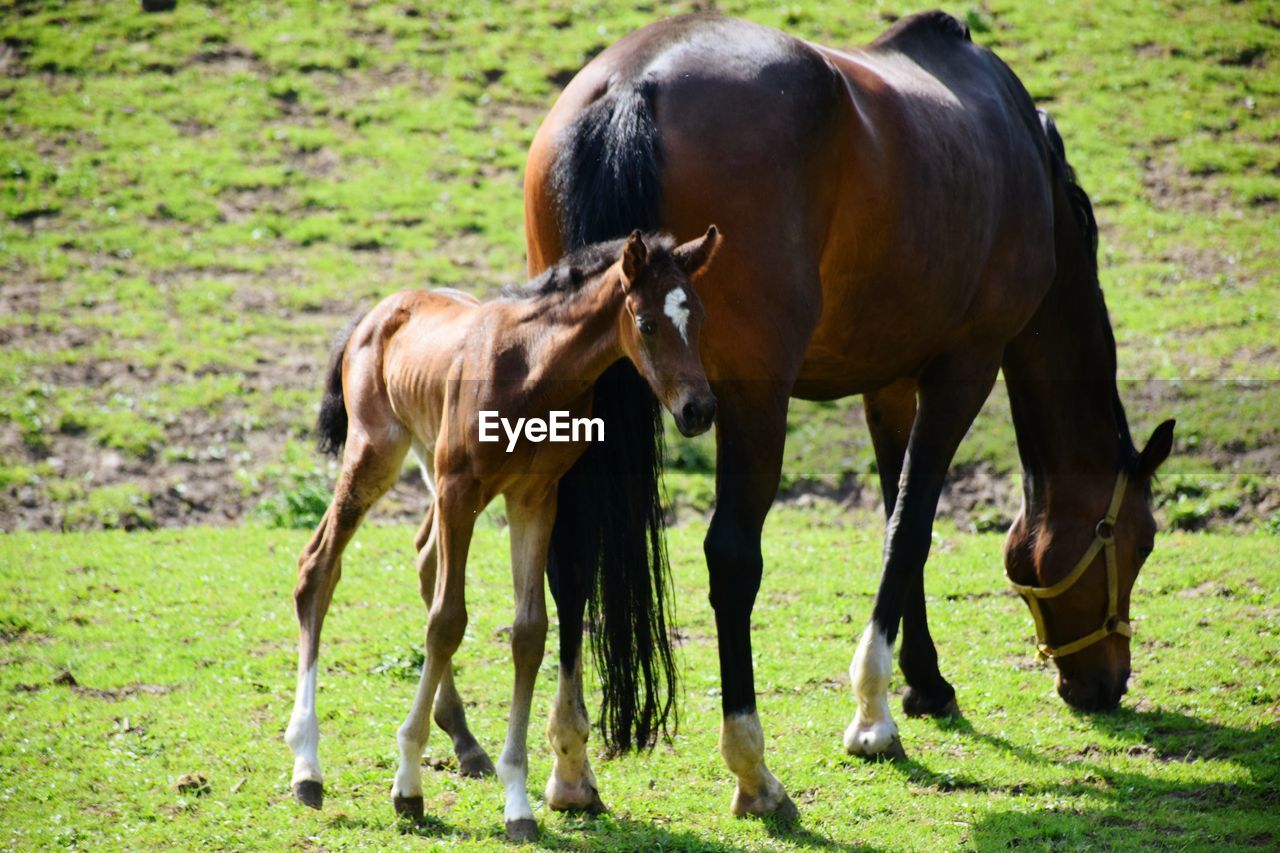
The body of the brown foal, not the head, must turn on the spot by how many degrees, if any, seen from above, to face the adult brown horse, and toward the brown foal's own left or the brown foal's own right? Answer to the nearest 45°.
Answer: approximately 90° to the brown foal's own left

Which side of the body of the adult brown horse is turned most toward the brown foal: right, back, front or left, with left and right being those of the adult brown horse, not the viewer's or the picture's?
back

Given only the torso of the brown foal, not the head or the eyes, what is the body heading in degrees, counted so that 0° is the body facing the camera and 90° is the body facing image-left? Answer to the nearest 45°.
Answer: approximately 315°

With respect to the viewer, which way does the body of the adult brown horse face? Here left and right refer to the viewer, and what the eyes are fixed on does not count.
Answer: facing away from the viewer and to the right of the viewer

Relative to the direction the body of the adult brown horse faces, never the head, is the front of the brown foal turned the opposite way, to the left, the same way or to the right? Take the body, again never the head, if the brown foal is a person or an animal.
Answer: to the right
